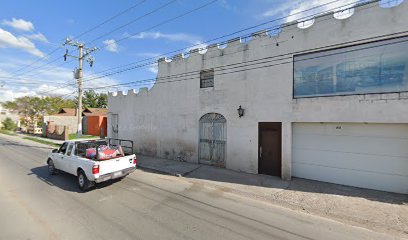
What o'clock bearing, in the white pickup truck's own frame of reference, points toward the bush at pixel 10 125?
The bush is roughly at 1 o'clock from the white pickup truck.

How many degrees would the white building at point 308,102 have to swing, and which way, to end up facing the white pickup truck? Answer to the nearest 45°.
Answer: approximately 45° to its right

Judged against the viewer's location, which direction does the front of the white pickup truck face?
facing away from the viewer and to the left of the viewer

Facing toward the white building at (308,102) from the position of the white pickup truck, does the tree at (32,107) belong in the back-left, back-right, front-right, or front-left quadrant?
back-left

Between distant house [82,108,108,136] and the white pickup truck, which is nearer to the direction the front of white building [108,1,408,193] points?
the white pickup truck

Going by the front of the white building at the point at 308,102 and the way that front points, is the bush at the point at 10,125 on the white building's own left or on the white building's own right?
on the white building's own right

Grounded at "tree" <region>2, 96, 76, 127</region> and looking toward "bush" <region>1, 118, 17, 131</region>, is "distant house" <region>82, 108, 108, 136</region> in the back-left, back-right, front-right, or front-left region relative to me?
back-left

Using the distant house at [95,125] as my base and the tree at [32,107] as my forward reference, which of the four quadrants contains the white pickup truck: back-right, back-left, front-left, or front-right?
back-left

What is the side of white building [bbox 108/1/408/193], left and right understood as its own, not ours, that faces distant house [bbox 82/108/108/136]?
right

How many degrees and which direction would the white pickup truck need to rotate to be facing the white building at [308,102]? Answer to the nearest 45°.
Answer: approximately 180°

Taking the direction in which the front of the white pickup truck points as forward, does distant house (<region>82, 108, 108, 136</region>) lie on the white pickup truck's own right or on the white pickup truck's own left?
on the white pickup truck's own right

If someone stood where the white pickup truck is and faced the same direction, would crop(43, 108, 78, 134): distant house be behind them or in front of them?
in front

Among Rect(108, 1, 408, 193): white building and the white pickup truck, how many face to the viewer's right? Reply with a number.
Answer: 0

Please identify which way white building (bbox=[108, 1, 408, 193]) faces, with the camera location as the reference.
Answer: facing the viewer and to the left of the viewer
